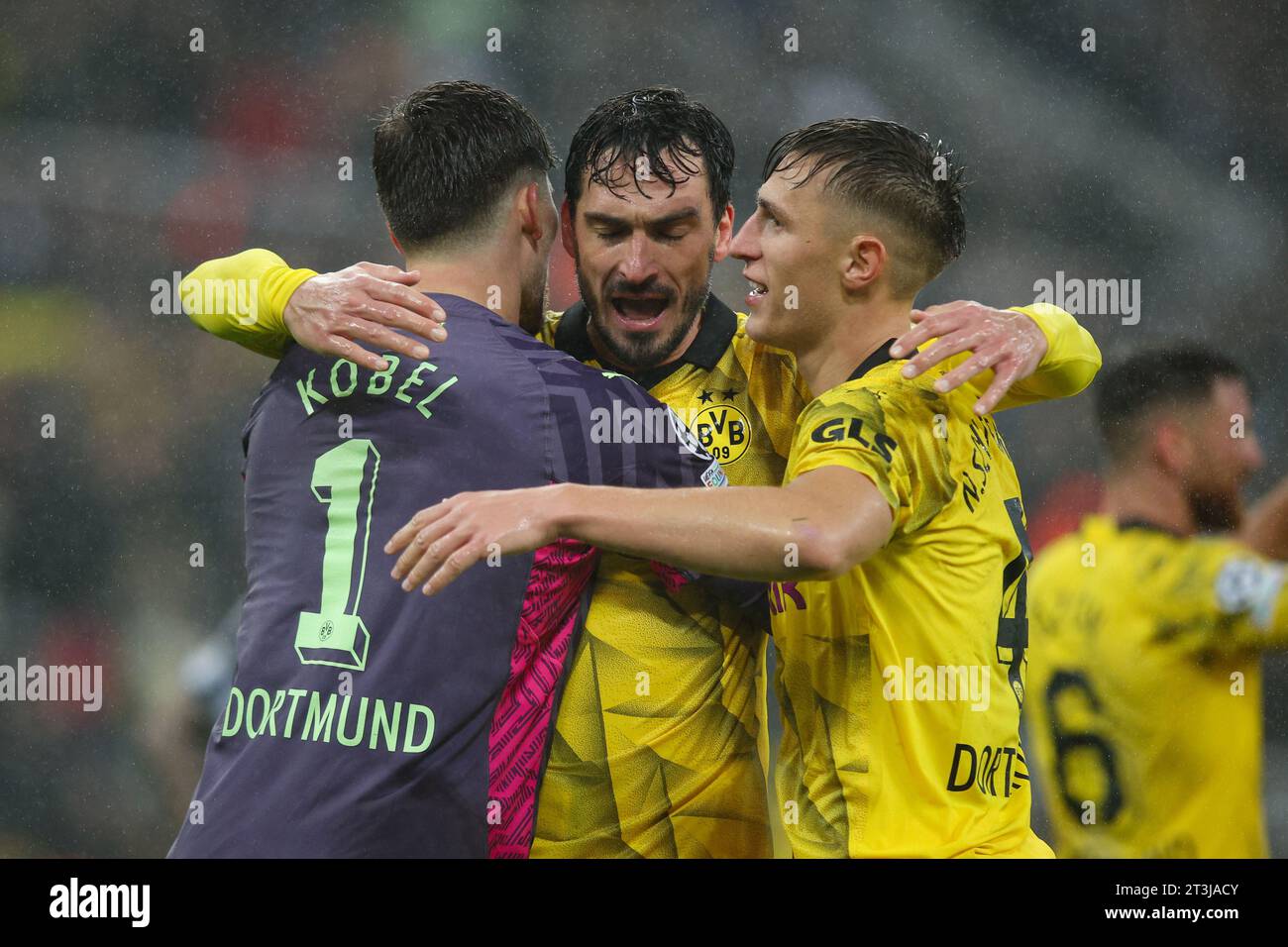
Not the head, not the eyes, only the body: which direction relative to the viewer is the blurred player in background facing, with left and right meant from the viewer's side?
facing away from the viewer and to the right of the viewer
